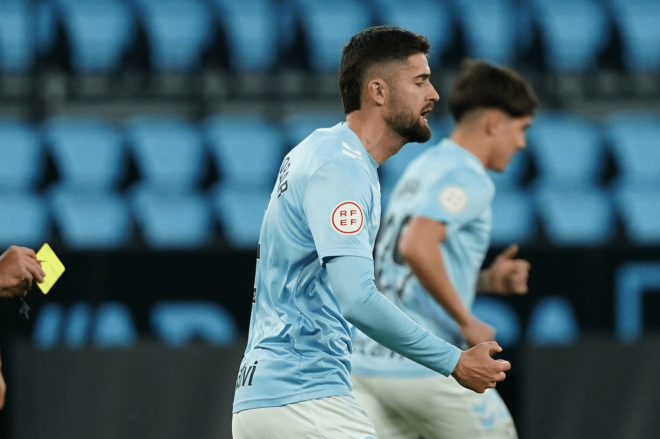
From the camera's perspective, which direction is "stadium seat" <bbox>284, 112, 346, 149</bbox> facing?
toward the camera

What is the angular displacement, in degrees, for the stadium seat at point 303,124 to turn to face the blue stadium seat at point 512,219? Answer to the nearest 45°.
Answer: approximately 90° to its left

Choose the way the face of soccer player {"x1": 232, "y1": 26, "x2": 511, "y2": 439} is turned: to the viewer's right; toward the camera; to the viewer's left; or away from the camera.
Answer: to the viewer's right

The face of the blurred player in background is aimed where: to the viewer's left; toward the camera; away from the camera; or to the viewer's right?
to the viewer's right

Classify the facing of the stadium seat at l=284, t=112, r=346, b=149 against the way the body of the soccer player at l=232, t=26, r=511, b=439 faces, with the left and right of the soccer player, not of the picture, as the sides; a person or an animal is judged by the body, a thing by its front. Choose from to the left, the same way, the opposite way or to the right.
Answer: to the right

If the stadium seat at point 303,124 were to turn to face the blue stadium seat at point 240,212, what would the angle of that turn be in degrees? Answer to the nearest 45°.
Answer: approximately 45° to its right

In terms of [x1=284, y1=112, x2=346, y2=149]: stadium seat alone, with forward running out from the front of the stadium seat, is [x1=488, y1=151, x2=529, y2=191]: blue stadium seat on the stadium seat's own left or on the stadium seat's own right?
on the stadium seat's own left

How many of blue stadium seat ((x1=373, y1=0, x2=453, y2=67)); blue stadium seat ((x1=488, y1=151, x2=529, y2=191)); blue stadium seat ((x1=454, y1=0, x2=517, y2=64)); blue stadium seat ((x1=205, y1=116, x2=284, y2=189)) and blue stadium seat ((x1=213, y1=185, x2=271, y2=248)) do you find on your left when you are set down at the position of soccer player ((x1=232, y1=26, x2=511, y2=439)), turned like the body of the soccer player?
5

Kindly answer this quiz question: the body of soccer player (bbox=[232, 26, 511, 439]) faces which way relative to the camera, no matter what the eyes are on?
to the viewer's right

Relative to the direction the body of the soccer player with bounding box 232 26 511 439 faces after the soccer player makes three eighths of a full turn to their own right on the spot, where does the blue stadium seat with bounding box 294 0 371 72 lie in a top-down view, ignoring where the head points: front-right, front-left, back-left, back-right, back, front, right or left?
back-right

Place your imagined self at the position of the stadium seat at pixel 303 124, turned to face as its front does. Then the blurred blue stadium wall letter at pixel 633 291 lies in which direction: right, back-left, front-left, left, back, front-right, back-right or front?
front-left

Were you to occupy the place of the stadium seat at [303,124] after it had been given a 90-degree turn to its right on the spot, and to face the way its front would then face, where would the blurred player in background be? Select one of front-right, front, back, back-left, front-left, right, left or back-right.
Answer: left

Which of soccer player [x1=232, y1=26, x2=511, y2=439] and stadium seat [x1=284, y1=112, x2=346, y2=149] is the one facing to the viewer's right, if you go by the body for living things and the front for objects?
the soccer player

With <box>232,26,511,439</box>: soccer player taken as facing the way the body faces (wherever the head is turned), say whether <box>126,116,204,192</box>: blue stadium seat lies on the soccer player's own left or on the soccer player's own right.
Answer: on the soccer player's own left

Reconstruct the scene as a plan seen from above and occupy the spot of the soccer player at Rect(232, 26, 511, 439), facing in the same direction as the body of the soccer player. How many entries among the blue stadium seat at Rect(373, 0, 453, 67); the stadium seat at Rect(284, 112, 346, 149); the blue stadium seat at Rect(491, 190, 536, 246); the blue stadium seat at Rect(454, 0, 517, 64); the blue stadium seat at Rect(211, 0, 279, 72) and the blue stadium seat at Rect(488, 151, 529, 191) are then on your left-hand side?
6

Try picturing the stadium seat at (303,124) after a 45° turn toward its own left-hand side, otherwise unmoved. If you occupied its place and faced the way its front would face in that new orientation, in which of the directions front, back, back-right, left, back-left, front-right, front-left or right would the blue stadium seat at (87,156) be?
back-right

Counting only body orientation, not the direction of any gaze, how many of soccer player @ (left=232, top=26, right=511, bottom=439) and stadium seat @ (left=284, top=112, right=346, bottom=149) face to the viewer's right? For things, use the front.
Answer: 1
